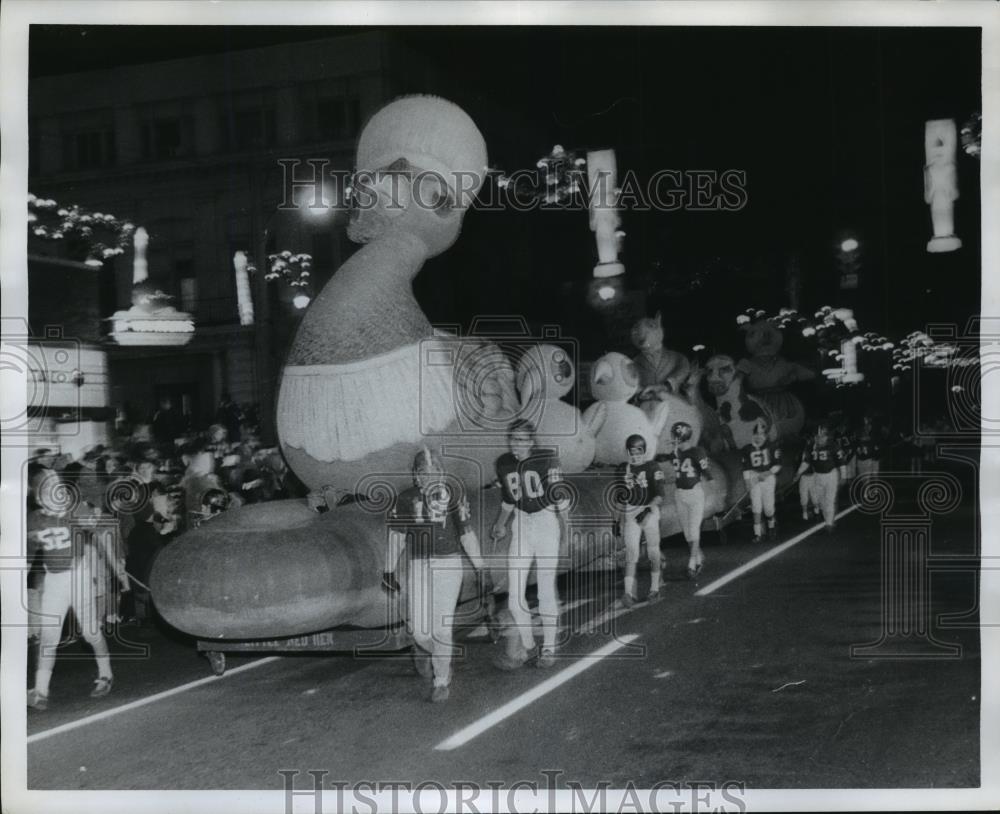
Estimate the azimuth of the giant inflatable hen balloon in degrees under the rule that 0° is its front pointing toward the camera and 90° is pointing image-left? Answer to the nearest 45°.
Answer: approximately 45°

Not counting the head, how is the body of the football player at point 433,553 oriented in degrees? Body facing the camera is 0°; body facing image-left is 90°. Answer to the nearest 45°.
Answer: approximately 0°

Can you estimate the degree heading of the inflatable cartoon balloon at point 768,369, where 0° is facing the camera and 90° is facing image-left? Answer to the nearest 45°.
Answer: approximately 45°

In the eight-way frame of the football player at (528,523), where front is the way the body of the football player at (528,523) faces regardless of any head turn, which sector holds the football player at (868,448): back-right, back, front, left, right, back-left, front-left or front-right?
back-left
